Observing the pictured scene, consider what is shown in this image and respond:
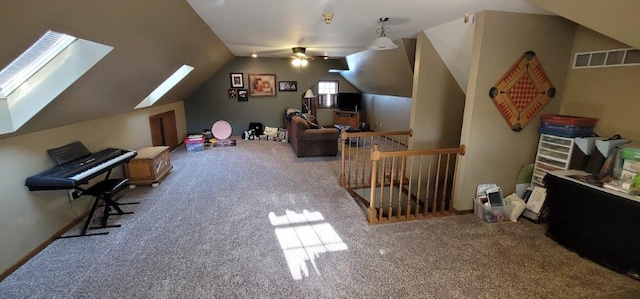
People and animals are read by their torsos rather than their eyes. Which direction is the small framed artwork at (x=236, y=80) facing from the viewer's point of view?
toward the camera

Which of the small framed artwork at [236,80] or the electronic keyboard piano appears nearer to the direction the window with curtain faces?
the electronic keyboard piano

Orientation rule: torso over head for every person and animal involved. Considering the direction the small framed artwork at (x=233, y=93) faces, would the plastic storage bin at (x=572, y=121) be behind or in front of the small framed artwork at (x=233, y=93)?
in front

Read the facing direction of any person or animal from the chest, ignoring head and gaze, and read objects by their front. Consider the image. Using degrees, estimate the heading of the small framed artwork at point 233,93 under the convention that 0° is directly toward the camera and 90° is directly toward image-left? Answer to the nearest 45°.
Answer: approximately 0°

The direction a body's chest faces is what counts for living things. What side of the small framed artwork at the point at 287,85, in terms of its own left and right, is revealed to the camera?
front

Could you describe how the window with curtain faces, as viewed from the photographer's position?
facing the viewer

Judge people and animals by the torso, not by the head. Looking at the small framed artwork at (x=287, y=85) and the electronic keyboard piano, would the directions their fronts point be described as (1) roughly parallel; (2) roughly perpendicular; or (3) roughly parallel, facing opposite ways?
roughly perpendicular

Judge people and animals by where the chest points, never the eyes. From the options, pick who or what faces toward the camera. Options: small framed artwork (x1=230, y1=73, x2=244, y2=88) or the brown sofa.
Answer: the small framed artwork

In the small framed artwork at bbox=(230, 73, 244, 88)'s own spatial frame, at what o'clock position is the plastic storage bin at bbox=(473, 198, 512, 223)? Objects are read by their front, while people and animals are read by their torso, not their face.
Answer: The plastic storage bin is roughly at 11 o'clock from the small framed artwork.

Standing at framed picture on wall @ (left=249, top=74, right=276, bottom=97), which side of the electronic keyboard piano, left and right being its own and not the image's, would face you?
left

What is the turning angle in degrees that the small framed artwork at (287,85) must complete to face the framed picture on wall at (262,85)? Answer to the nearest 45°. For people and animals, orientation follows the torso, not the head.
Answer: approximately 90° to its right

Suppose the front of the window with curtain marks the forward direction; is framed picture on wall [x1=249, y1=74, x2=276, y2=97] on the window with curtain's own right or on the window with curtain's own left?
on the window with curtain's own right

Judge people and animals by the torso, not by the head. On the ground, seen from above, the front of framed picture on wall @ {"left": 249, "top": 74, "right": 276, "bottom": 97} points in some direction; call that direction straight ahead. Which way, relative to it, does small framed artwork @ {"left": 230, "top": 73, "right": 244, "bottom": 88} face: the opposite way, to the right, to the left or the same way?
the same way

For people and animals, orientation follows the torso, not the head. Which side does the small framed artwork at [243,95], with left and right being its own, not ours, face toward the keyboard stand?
front

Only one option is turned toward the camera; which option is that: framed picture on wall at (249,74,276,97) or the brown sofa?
the framed picture on wall

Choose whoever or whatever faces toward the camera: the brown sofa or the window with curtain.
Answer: the window with curtain

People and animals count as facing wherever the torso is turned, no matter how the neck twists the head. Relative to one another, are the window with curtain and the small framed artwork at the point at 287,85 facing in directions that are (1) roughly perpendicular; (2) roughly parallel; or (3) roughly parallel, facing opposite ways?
roughly parallel
